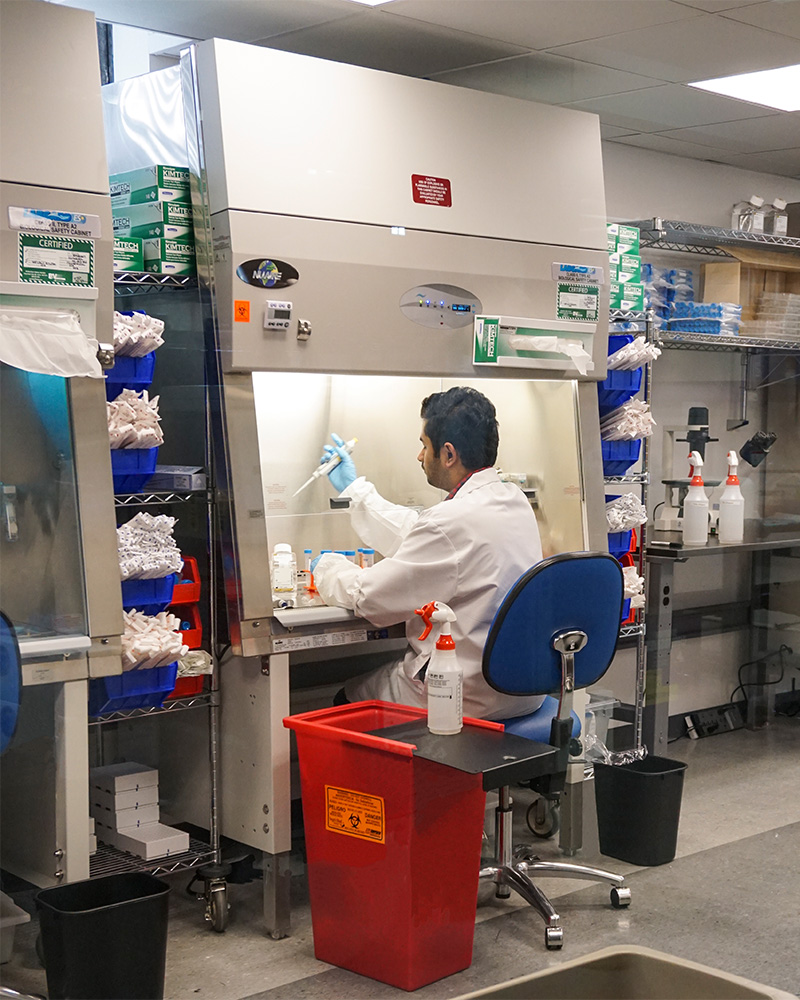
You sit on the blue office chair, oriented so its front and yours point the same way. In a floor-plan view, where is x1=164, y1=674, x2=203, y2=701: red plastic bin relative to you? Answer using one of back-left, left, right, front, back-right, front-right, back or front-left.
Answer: front-left

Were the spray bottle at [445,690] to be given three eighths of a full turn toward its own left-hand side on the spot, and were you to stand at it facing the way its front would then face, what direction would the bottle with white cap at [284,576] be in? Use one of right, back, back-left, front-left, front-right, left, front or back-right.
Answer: back

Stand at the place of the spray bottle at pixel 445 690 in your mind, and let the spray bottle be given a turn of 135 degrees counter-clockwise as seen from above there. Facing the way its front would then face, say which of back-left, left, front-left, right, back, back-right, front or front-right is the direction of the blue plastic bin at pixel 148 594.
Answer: back-right

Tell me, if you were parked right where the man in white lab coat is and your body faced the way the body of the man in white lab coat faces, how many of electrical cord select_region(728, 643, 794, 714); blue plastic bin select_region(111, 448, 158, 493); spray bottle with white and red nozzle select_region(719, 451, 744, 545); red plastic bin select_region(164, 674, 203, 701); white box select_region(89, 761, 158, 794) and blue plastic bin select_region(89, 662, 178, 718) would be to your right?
2

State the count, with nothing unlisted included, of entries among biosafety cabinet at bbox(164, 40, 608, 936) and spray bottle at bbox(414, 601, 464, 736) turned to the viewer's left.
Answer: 1

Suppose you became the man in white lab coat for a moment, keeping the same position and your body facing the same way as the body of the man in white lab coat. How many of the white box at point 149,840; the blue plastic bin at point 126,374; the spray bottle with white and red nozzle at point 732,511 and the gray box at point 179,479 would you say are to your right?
1

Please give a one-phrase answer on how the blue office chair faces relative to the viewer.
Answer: facing away from the viewer and to the left of the viewer

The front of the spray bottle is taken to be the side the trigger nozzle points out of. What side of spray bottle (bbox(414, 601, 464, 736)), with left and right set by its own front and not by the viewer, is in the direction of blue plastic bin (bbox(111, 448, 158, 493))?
front

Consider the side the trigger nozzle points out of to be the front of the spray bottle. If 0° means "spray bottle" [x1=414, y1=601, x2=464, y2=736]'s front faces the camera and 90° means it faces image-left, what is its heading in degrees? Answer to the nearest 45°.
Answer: approximately 90°

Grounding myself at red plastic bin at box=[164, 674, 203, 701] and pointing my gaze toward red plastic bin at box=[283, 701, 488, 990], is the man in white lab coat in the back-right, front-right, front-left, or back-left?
front-left

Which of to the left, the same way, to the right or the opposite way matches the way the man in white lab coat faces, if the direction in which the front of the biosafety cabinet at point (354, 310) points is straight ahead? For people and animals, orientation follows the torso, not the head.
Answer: the opposite way

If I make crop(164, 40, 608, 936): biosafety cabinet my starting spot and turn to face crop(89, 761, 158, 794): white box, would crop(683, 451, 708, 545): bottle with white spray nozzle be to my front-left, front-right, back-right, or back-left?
back-right

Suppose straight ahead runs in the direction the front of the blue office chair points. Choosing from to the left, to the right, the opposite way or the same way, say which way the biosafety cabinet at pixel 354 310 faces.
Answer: the opposite way
